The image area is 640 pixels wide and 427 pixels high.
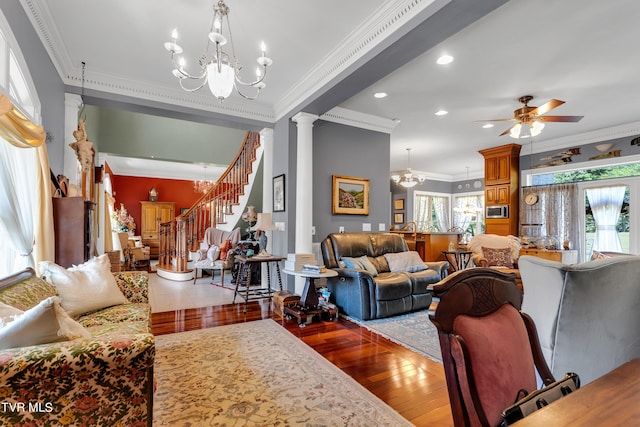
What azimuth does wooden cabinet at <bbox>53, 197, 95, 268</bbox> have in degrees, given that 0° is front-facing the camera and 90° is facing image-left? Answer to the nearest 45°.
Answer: approximately 270°

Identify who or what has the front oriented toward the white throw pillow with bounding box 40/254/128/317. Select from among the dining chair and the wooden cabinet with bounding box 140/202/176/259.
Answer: the wooden cabinet

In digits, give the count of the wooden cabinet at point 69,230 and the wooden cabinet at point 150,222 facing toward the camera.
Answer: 1

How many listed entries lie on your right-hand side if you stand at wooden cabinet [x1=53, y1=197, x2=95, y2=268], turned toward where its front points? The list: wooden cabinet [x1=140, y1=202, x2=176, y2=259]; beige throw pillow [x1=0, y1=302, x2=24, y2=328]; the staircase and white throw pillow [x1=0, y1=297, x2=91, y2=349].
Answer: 2

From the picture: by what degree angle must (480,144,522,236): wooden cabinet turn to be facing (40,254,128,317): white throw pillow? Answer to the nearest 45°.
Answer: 0° — it already faces it

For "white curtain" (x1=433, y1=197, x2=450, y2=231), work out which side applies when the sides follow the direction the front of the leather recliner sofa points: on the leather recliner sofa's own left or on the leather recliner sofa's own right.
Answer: on the leather recliner sofa's own left

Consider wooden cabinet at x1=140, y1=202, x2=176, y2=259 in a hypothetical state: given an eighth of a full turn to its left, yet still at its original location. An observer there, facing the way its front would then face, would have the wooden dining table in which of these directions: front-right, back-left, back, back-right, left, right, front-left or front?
front-right

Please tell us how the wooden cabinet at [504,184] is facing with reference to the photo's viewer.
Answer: facing the viewer and to the left of the viewer

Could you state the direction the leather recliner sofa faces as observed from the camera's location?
facing the viewer and to the right of the viewer

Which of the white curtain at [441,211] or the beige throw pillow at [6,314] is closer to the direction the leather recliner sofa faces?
the beige throw pillow

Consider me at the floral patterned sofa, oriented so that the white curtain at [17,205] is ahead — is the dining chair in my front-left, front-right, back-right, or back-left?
back-right

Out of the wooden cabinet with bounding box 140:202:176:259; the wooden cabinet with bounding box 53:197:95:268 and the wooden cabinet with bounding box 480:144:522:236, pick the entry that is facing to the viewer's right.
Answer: the wooden cabinet with bounding box 53:197:95:268
